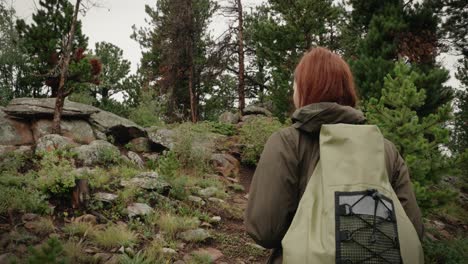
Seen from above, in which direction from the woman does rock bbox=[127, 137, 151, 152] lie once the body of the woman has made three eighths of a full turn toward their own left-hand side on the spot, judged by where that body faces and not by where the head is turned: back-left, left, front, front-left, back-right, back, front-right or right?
back-right

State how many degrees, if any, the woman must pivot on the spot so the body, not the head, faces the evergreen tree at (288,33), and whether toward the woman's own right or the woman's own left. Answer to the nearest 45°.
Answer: approximately 45° to the woman's own right

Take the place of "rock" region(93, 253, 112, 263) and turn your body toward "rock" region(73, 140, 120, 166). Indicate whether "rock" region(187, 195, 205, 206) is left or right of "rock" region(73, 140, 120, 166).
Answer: right

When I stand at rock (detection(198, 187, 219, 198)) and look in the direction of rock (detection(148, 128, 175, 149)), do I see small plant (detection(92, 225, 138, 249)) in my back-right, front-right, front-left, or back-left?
back-left

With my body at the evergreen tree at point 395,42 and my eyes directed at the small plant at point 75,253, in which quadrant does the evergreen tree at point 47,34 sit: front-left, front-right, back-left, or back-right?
front-right

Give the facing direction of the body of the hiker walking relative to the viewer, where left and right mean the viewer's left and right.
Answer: facing away from the viewer and to the left of the viewer

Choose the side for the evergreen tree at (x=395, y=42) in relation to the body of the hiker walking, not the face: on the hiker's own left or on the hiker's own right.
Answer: on the hiker's own right

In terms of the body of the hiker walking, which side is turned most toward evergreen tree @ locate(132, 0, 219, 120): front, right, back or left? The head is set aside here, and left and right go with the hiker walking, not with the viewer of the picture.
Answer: front

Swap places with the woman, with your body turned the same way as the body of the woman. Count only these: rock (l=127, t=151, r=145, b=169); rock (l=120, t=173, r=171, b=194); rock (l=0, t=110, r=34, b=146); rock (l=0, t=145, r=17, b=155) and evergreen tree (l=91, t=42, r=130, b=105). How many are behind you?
0
